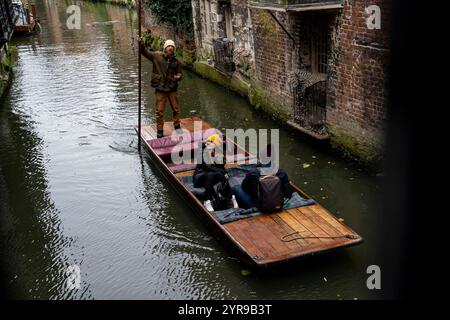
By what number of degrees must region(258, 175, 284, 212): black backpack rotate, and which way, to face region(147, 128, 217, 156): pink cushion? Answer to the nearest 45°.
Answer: approximately 135° to its right

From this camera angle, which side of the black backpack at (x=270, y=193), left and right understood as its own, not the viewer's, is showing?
front

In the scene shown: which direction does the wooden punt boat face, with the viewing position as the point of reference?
facing the viewer and to the right of the viewer
